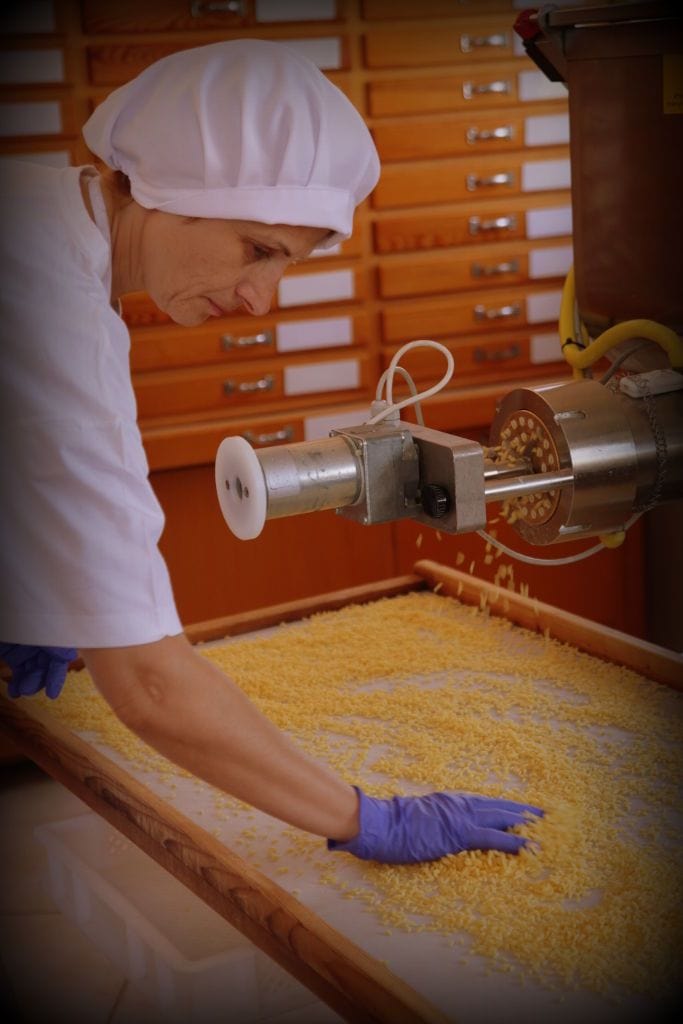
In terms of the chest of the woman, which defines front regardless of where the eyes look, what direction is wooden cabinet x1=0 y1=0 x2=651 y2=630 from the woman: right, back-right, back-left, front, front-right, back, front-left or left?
left

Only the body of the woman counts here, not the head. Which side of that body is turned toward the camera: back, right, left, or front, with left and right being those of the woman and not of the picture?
right

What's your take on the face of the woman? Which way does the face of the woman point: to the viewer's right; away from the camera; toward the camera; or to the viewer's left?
to the viewer's right
